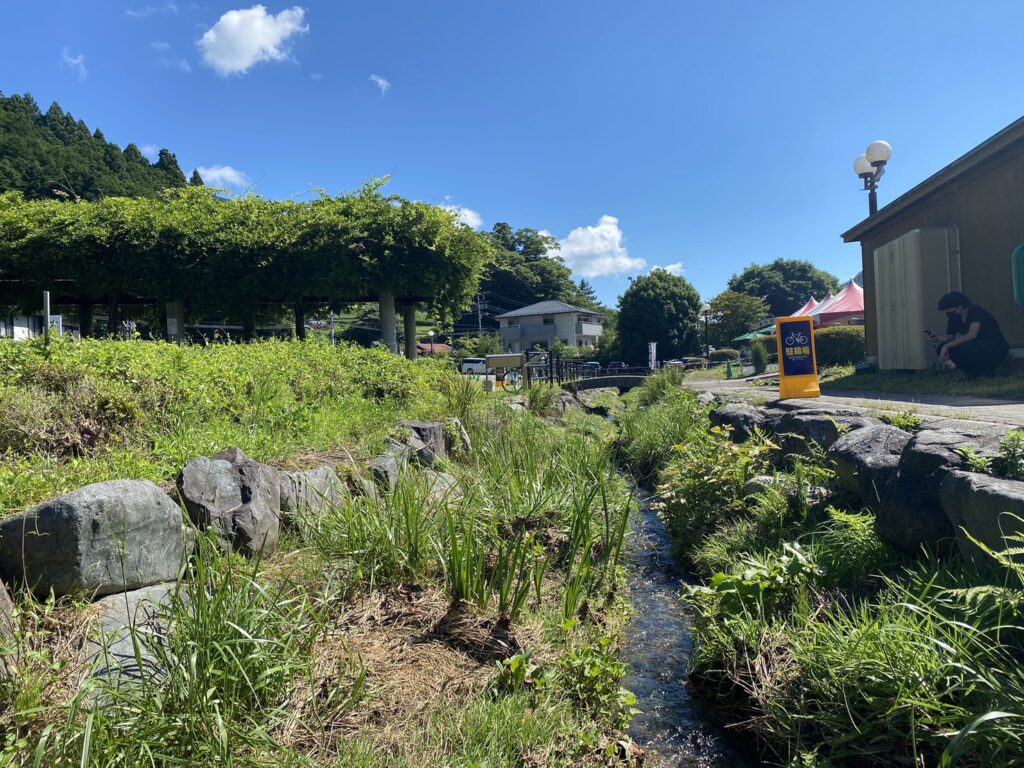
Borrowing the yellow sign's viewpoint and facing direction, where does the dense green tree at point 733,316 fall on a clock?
The dense green tree is roughly at 6 o'clock from the yellow sign.

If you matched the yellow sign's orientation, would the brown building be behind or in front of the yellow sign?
behind

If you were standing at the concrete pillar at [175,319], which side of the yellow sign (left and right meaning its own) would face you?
right

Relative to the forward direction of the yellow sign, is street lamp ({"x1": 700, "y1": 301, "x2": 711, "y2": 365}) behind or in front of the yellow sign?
behind

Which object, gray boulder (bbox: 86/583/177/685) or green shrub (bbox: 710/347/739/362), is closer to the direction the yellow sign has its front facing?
the gray boulder

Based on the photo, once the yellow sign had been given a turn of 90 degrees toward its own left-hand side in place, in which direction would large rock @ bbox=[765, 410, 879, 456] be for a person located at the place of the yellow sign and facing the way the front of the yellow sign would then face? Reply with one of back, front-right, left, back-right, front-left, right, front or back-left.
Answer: right

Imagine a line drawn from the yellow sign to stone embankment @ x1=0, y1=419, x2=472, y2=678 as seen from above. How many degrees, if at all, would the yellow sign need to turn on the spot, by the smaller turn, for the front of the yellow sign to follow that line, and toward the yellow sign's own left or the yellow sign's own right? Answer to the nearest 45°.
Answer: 0° — it already faces it

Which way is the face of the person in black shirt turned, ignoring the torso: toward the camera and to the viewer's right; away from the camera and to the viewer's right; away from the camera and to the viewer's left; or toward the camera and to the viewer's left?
toward the camera and to the viewer's left

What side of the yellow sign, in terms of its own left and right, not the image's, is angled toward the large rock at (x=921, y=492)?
front

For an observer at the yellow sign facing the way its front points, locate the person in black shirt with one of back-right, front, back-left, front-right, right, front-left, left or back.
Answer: back-left

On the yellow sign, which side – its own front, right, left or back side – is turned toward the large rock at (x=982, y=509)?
front

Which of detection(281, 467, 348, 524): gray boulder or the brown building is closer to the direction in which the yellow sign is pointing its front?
the gray boulder

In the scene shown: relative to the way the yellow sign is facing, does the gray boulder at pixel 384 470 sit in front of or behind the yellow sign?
in front

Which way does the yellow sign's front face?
toward the camera

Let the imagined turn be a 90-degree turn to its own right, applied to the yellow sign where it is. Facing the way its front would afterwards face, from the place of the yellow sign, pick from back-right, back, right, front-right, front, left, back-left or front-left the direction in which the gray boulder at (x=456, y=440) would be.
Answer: front-left

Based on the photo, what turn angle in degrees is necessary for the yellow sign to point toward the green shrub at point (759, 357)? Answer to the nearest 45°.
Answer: approximately 180°
